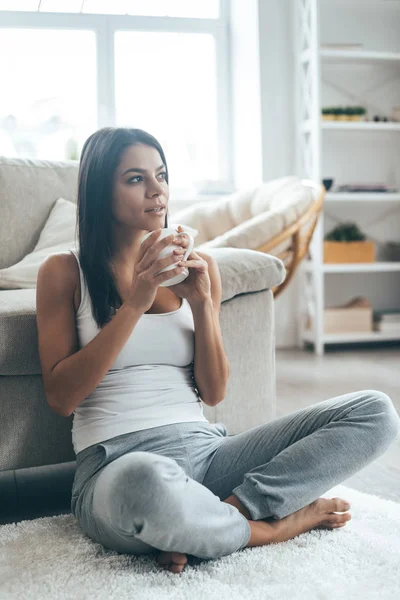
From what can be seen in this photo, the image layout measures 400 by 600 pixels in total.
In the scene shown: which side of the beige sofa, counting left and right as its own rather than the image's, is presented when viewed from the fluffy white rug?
front

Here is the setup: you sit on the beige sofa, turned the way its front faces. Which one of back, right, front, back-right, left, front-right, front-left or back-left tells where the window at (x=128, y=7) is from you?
back-left

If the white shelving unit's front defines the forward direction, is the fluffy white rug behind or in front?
in front

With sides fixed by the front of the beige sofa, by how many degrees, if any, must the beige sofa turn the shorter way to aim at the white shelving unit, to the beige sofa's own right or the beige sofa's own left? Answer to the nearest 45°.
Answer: approximately 90° to the beige sofa's own left

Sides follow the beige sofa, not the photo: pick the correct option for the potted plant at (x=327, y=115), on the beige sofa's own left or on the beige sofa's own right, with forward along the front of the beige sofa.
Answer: on the beige sofa's own left

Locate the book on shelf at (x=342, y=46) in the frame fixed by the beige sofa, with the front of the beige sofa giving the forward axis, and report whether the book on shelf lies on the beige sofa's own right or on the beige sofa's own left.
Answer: on the beige sofa's own left

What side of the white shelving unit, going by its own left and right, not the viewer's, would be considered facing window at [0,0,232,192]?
right

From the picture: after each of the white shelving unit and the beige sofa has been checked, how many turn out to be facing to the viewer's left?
0

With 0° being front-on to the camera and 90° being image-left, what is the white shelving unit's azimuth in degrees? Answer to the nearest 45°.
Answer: approximately 0°

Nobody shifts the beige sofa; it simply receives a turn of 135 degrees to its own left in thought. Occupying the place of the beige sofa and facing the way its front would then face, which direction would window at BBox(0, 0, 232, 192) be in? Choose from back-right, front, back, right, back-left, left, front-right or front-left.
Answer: front
